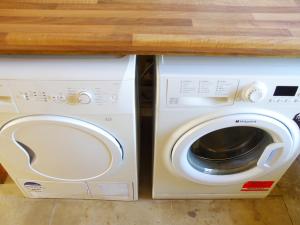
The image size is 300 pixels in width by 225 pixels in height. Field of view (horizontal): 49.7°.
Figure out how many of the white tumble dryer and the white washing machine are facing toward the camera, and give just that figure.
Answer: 2

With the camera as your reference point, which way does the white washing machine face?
facing the viewer

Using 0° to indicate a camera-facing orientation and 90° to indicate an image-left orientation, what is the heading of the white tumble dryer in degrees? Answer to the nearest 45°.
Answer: approximately 0°
